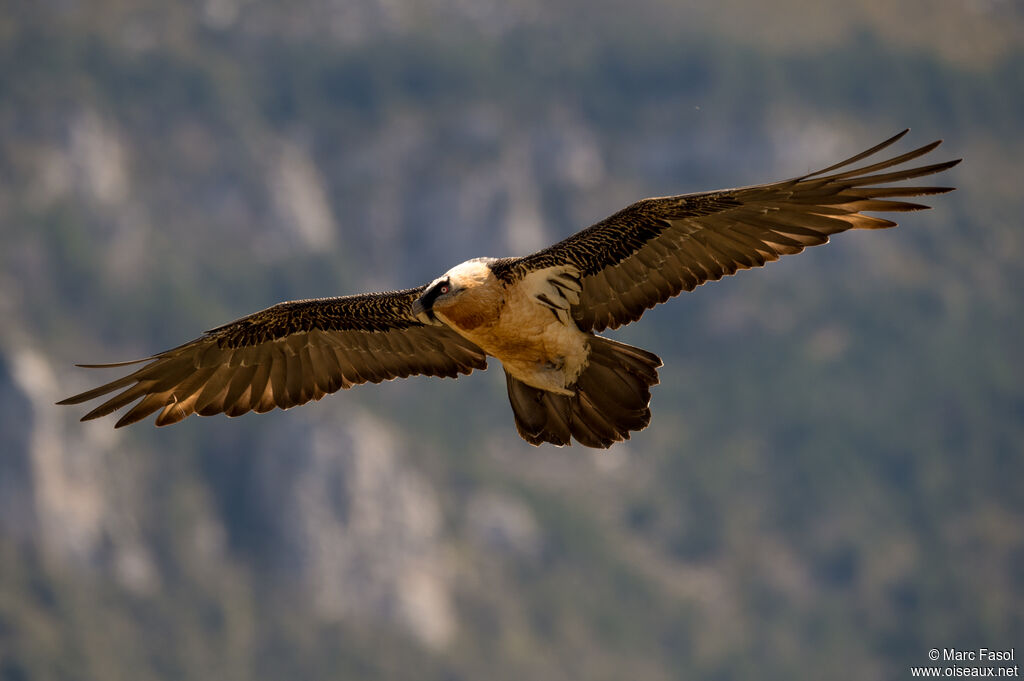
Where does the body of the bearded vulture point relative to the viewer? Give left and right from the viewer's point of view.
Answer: facing the viewer and to the left of the viewer
